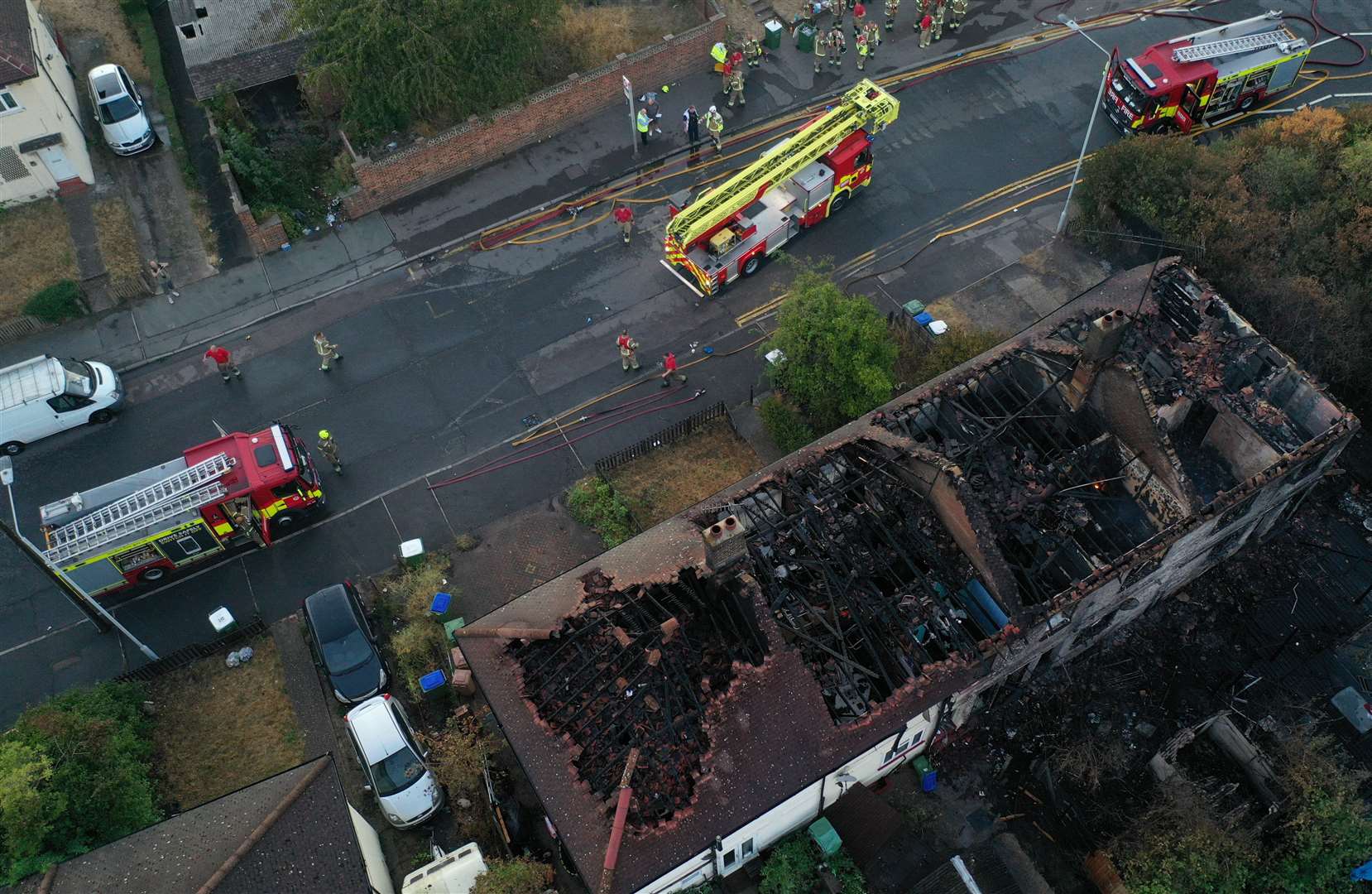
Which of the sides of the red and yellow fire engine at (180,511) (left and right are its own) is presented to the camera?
right

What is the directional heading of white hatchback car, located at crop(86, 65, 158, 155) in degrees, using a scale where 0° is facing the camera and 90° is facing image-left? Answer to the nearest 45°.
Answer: approximately 0°

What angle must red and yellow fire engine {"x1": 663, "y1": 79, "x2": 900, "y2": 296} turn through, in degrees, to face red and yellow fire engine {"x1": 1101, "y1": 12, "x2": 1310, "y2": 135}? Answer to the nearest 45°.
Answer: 0° — it already faces it

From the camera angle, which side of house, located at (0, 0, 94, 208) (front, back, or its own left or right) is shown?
front

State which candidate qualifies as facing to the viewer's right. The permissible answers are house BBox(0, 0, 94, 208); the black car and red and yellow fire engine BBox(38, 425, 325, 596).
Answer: the red and yellow fire engine

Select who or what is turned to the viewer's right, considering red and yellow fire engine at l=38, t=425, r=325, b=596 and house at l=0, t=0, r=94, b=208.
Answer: the red and yellow fire engine

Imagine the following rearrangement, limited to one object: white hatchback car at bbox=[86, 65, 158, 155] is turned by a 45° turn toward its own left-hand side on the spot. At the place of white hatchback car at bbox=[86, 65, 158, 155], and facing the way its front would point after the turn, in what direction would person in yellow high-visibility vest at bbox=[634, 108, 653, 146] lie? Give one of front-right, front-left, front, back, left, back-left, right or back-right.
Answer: front-left

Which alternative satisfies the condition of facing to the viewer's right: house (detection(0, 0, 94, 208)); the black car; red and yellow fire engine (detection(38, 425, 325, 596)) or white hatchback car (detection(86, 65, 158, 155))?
the red and yellow fire engine

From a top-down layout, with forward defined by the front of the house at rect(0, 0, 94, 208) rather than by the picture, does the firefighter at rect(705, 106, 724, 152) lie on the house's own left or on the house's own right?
on the house's own left

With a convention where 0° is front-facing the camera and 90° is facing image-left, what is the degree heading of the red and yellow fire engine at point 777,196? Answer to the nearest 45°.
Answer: approximately 225°
